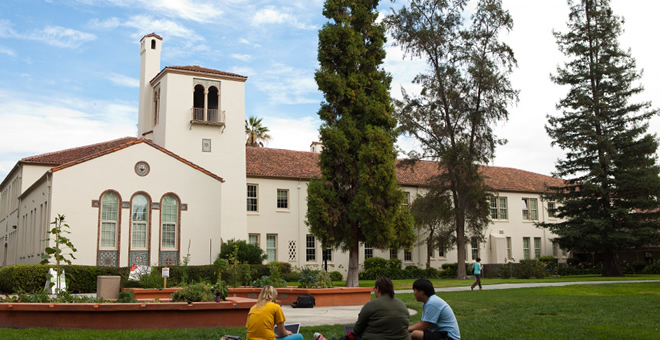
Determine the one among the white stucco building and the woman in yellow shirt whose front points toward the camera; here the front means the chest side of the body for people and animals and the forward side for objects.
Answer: the white stucco building

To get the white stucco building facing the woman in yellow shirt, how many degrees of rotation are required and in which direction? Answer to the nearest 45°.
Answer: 0° — it already faces them

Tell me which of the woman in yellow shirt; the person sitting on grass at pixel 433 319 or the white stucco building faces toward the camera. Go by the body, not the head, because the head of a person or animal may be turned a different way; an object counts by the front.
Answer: the white stucco building

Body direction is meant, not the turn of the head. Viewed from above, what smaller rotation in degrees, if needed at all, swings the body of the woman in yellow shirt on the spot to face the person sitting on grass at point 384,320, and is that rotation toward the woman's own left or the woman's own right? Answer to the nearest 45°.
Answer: approximately 90° to the woman's own right

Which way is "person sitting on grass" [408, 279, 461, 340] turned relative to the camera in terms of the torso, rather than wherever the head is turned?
to the viewer's left

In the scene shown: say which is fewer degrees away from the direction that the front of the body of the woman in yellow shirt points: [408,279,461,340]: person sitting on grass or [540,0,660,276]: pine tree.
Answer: the pine tree

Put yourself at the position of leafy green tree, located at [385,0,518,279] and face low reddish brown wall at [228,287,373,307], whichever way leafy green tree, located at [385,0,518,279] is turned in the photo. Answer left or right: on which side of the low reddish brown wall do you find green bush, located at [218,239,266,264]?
right

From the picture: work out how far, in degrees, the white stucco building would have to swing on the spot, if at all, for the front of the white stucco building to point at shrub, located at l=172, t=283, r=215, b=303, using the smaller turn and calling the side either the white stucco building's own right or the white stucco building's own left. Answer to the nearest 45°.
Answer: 0° — it already faces it

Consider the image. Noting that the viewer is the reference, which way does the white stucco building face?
facing the viewer

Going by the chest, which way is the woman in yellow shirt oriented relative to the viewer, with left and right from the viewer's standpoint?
facing away from the viewer and to the right of the viewer

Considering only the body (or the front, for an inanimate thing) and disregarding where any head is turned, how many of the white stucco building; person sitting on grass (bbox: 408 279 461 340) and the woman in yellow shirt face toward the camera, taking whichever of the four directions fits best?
1

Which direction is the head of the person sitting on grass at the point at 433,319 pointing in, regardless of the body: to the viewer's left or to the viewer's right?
to the viewer's left

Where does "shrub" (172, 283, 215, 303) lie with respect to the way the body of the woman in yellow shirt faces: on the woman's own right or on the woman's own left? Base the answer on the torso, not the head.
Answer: on the woman's own left

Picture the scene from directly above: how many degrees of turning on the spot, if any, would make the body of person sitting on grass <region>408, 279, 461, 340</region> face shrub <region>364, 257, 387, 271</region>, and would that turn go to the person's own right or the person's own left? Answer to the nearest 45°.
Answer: approximately 90° to the person's own right
